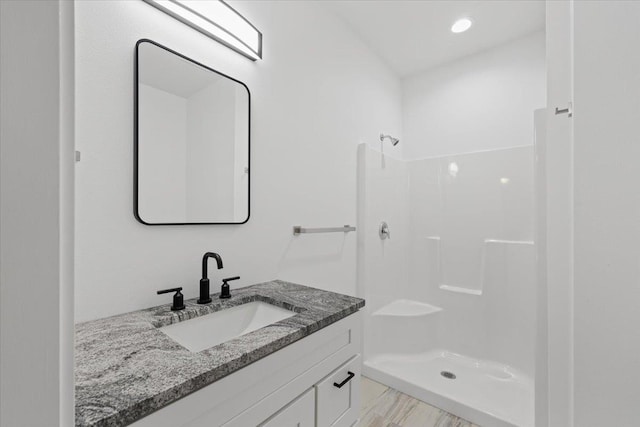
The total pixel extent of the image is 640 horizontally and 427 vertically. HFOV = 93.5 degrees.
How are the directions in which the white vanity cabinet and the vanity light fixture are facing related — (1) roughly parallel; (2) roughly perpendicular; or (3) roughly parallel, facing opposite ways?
roughly parallel

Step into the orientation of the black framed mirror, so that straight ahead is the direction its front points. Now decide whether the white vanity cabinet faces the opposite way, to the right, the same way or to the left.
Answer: the same way

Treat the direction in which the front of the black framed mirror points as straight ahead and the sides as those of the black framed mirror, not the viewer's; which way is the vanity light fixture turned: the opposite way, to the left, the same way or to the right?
the same way

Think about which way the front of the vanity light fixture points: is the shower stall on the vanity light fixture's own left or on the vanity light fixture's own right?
on the vanity light fixture's own left

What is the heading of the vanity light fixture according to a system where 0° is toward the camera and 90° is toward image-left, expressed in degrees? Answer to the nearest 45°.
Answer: approximately 315°

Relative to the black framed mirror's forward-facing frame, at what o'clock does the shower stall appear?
The shower stall is roughly at 10 o'clock from the black framed mirror.

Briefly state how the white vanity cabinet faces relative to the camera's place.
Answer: facing the viewer and to the right of the viewer

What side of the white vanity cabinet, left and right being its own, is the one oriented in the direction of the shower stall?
left

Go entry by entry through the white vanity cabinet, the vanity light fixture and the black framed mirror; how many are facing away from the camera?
0

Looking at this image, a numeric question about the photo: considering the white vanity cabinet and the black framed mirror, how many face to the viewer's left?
0
